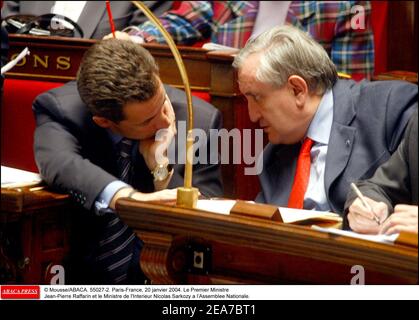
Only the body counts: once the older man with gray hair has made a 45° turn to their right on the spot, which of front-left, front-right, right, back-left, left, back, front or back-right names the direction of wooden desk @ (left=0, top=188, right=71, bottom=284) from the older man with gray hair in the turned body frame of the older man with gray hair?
front

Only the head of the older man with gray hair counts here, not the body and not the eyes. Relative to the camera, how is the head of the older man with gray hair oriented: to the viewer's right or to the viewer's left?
to the viewer's left

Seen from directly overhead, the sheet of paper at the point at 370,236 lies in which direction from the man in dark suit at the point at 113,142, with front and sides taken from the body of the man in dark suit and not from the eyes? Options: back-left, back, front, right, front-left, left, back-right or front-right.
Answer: front-left

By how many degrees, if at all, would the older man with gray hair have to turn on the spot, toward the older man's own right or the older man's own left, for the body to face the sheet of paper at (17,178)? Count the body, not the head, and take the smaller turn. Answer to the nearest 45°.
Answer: approximately 45° to the older man's own right

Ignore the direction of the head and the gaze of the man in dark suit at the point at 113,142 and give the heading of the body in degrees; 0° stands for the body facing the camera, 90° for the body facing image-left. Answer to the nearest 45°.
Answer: approximately 0°

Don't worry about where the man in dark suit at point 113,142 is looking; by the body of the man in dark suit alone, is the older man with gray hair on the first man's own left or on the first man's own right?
on the first man's own left
